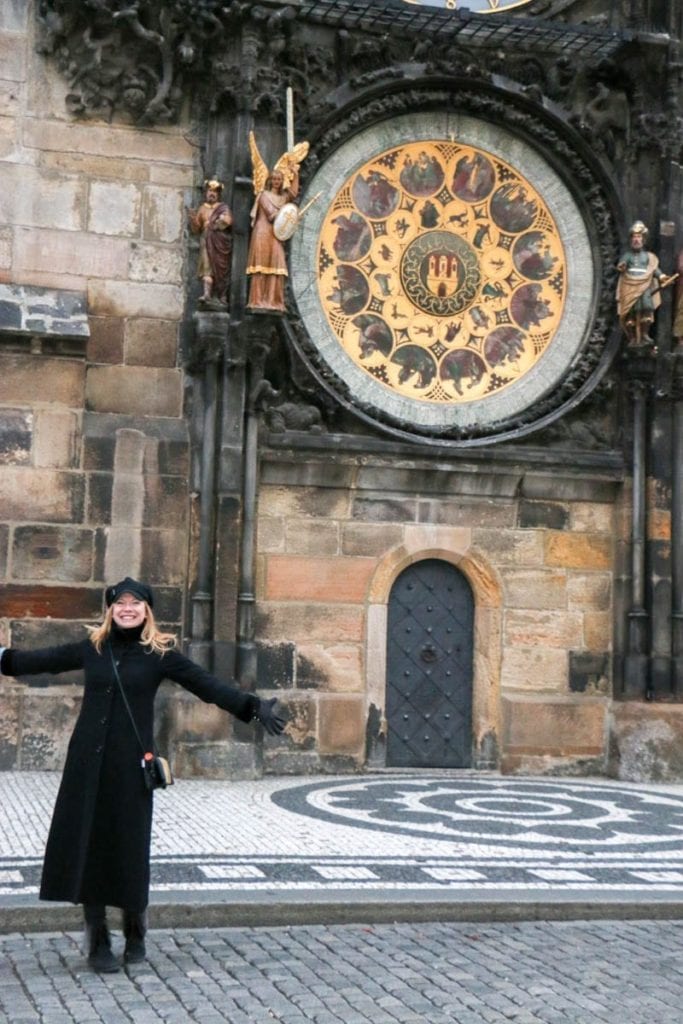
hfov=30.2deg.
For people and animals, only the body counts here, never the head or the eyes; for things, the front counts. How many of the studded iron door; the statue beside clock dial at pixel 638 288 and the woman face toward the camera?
3

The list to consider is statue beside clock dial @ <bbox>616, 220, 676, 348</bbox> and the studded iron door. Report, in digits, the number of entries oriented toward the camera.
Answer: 2

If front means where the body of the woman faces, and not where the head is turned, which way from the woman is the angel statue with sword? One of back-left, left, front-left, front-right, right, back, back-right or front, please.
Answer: back

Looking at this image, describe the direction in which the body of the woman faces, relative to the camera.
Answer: toward the camera

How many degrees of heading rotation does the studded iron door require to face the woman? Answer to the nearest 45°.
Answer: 0° — it already faces them

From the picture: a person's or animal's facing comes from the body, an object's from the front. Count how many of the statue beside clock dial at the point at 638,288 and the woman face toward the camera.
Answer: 2

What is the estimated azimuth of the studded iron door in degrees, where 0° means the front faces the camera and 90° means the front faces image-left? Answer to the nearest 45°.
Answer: approximately 0°

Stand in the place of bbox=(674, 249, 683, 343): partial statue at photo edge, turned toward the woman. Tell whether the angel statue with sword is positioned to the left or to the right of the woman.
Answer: right

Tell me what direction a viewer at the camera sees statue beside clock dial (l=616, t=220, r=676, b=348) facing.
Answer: facing the viewer
